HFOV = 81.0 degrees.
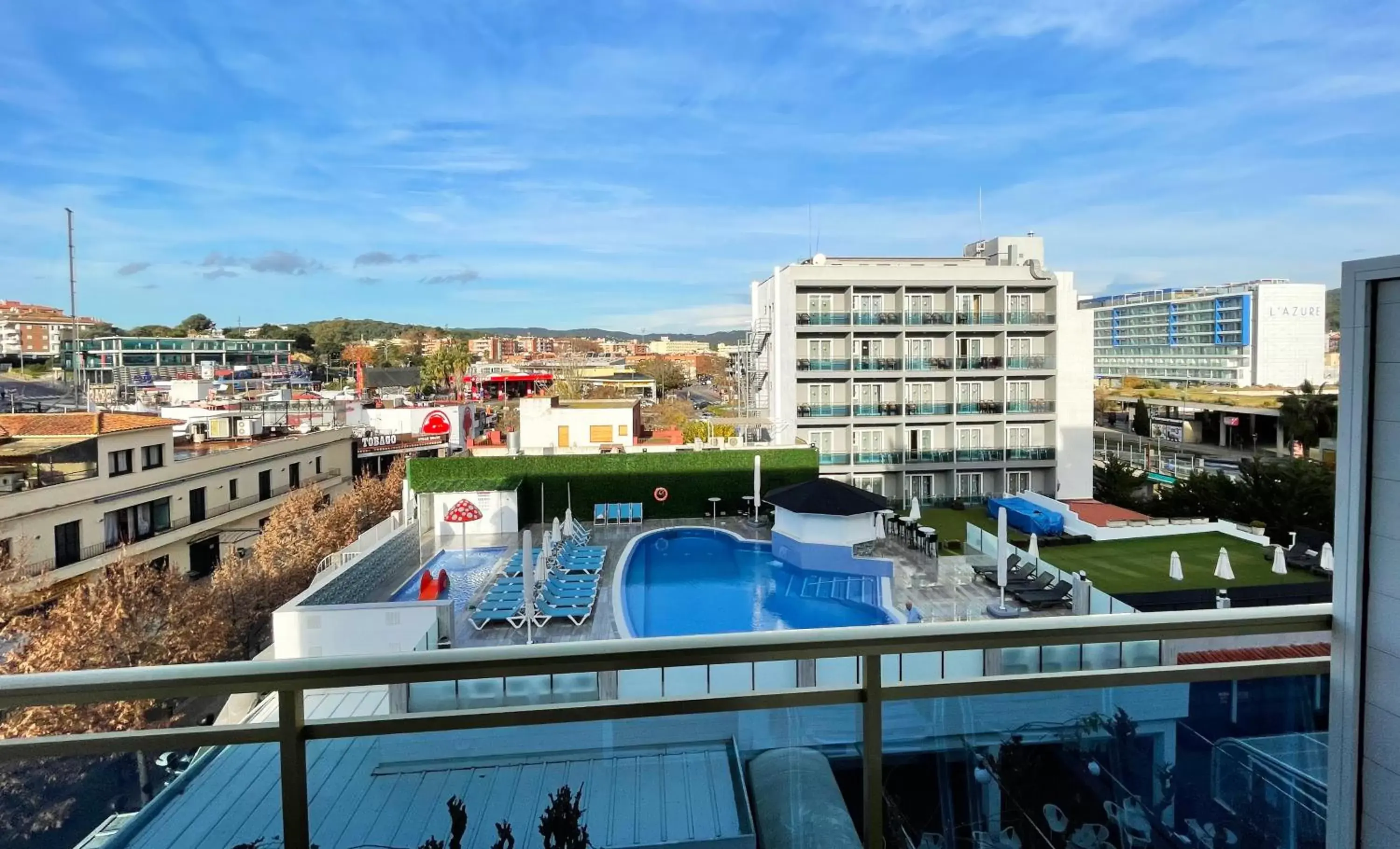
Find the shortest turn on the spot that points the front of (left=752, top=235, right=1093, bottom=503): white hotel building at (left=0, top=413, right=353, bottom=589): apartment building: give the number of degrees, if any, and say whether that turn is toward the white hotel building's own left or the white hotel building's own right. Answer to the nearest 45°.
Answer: approximately 45° to the white hotel building's own right

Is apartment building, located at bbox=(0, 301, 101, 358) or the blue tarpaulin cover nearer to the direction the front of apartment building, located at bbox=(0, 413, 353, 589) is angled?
the blue tarpaulin cover

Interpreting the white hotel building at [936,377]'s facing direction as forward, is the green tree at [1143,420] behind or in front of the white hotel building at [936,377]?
behind

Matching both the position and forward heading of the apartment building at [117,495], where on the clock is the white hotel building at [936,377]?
The white hotel building is roughly at 11 o'clock from the apartment building.

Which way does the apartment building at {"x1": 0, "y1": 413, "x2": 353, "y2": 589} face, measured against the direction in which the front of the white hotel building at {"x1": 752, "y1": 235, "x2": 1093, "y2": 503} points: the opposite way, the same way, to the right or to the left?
to the left

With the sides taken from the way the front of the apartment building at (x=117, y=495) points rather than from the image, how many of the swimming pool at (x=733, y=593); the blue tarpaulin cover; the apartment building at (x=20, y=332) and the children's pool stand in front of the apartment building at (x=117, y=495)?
3

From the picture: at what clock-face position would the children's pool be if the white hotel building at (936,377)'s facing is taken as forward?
The children's pool is roughly at 1 o'clock from the white hotel building.
